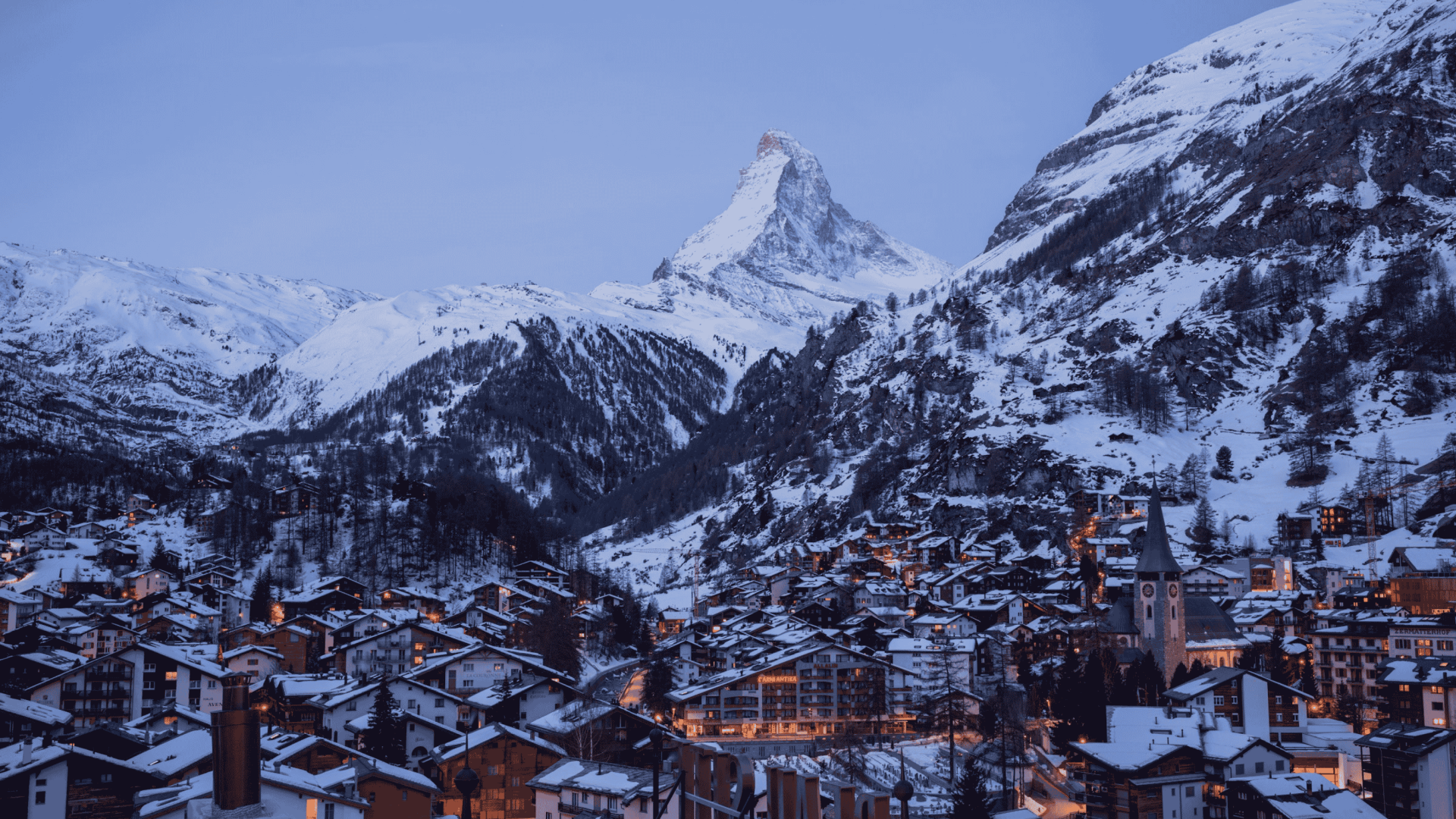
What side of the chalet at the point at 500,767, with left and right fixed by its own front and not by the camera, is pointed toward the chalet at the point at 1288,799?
left

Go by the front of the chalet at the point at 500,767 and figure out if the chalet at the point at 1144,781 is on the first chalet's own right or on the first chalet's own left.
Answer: on the first chalet's own left

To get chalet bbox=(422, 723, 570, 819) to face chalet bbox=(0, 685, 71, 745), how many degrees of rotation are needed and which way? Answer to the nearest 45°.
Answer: approximately 90° to its right

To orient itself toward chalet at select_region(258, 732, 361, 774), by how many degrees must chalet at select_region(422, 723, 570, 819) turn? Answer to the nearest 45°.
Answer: approximately 45° to its right

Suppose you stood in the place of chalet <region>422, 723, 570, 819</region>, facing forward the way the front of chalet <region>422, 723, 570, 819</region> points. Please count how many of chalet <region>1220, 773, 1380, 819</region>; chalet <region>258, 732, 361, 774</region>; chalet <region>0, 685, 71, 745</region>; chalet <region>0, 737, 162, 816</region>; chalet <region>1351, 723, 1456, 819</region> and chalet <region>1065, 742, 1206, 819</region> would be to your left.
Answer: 3

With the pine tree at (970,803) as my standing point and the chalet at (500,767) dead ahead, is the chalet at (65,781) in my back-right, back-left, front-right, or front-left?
front-left

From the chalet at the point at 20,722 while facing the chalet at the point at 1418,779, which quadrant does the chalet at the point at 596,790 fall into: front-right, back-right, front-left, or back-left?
front-right

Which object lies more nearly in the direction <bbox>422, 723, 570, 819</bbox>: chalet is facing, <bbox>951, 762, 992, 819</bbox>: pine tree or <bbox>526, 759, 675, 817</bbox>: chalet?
the chalet

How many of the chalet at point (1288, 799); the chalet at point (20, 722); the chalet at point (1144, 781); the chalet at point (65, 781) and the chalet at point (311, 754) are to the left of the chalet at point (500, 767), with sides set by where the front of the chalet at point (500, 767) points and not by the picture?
2

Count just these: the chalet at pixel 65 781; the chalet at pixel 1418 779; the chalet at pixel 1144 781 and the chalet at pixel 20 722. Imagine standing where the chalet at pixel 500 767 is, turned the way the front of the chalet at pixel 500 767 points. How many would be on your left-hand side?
2

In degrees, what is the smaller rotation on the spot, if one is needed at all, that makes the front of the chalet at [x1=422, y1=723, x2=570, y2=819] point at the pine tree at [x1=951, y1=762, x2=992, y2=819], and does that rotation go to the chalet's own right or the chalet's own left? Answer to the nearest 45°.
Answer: approximately 45° to the chalet's own left

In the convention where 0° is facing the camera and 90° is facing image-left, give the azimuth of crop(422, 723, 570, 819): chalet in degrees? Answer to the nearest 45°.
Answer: approximately 0°

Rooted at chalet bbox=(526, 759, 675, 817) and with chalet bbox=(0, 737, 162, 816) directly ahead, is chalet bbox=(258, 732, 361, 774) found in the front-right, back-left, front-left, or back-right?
front-right

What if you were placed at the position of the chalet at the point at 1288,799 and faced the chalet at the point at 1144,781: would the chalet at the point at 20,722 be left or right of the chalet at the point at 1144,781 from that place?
left

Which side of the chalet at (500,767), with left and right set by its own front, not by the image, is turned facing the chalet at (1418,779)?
left
